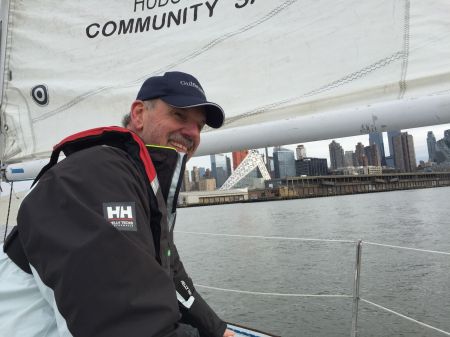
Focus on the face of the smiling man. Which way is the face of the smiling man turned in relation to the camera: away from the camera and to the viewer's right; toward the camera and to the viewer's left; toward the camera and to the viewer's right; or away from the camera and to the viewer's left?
toward the camera and to the viewer's right

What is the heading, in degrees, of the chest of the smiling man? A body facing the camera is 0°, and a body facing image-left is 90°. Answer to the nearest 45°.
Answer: approximately 270°
